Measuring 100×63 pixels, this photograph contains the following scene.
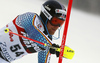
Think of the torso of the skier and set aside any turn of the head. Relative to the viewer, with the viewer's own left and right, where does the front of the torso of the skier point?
facing the viewer and to the right of the viewer

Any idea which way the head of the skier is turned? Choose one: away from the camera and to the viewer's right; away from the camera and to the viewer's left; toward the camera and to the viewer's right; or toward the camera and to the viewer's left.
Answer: toward the camera and to the viewer's right
